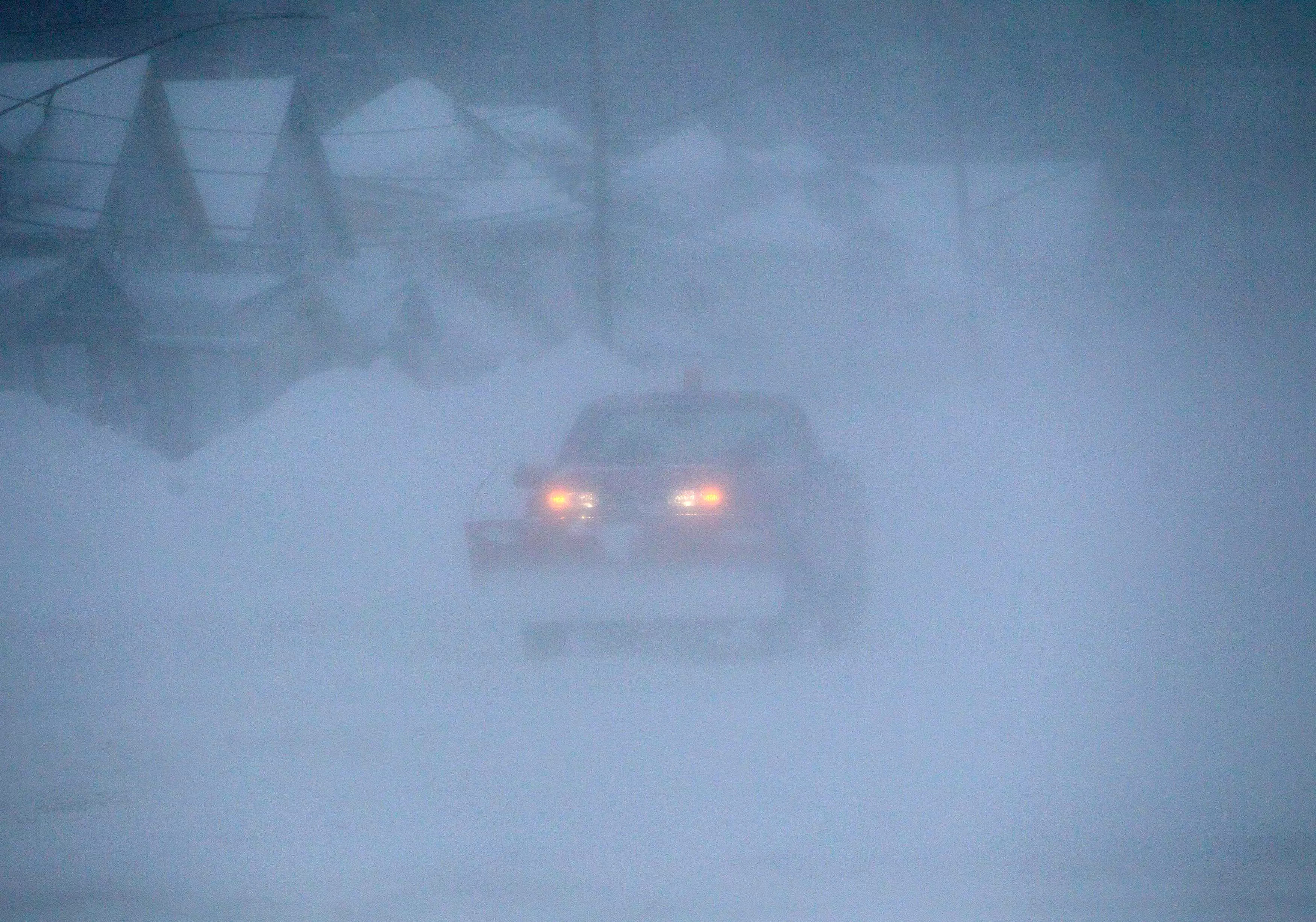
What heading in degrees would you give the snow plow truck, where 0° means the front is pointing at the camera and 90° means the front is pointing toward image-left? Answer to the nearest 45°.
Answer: approximately 45°

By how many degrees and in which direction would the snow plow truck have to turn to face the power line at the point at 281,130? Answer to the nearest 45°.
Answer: approximately 135° to its right

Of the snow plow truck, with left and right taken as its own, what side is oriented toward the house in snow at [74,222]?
right

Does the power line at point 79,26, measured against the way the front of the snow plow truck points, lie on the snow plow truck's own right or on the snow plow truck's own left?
on the snow plow truck's own right

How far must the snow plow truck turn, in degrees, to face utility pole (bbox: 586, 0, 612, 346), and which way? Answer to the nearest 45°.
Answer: approximately 135° to its right
